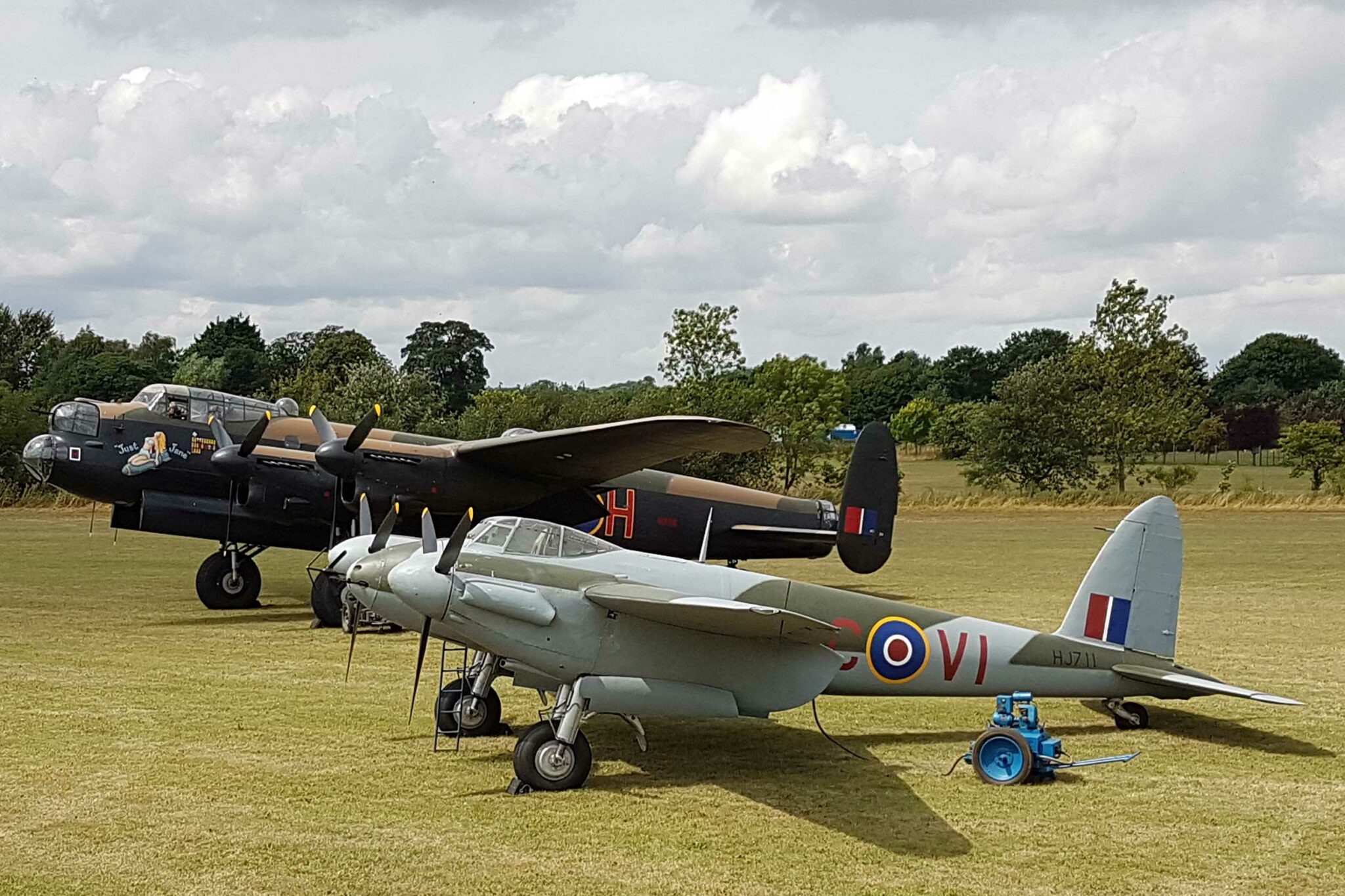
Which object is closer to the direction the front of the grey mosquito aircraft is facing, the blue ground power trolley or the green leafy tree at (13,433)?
the green leafy tree

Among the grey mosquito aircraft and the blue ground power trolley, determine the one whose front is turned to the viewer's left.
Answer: the grey mosquito aircraft

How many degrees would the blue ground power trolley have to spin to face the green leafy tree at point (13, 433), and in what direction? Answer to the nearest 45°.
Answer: approximately 135° to its left

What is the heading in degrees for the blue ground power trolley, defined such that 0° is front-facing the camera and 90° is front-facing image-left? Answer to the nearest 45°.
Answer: approximately 270°

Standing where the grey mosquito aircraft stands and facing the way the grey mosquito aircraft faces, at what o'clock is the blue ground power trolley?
The blue ground power trolley is roughly at 6 o'clock from the grey mosquito aircraft.

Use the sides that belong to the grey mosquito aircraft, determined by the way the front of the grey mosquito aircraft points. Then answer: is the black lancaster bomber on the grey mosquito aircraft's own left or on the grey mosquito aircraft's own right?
on the grey mosquito aircraft's own right

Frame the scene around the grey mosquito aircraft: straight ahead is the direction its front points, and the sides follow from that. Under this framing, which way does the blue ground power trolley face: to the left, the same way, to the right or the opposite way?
the opposite way

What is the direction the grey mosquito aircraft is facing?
to the viewer's left

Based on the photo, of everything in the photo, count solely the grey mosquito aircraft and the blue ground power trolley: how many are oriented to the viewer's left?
1

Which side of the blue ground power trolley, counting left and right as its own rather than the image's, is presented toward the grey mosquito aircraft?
back

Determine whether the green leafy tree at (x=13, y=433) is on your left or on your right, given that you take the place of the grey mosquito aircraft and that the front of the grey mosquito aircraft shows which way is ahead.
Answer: on your right
